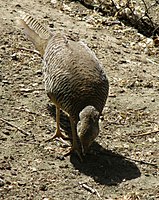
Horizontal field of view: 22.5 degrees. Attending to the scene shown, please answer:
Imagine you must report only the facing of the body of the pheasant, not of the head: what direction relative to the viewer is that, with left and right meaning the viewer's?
facing the viewer and to the right of the viewer
